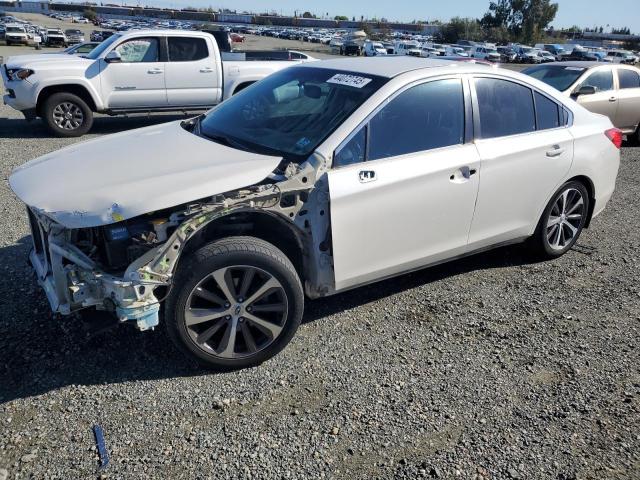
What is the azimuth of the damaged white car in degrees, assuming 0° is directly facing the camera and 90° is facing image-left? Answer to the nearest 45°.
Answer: approximately 45°

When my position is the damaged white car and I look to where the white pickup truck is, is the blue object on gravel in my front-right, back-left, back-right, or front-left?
back-left

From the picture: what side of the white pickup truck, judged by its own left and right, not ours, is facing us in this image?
left

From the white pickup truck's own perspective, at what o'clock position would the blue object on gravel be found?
The blue object on gravel is roughly at 9 o'clock from the white pickup truck.

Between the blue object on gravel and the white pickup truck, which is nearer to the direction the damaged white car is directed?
the blue object on gravel

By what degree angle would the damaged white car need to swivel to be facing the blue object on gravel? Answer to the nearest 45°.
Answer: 0° — it already faces it

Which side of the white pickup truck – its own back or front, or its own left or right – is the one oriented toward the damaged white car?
left

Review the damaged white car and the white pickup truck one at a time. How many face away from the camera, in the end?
0

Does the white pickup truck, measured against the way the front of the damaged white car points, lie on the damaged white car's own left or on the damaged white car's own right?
on the damaged white car's own right
